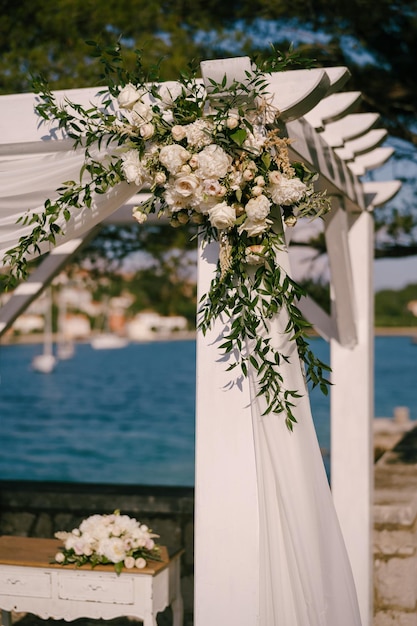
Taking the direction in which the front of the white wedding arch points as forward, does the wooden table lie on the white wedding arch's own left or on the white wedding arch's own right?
on the white wedding arch's own right

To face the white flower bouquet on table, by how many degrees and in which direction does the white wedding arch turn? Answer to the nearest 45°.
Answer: approximately 90° to its right

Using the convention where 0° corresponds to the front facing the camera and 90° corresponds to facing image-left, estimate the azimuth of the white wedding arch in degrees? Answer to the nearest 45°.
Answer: approximately 45°
